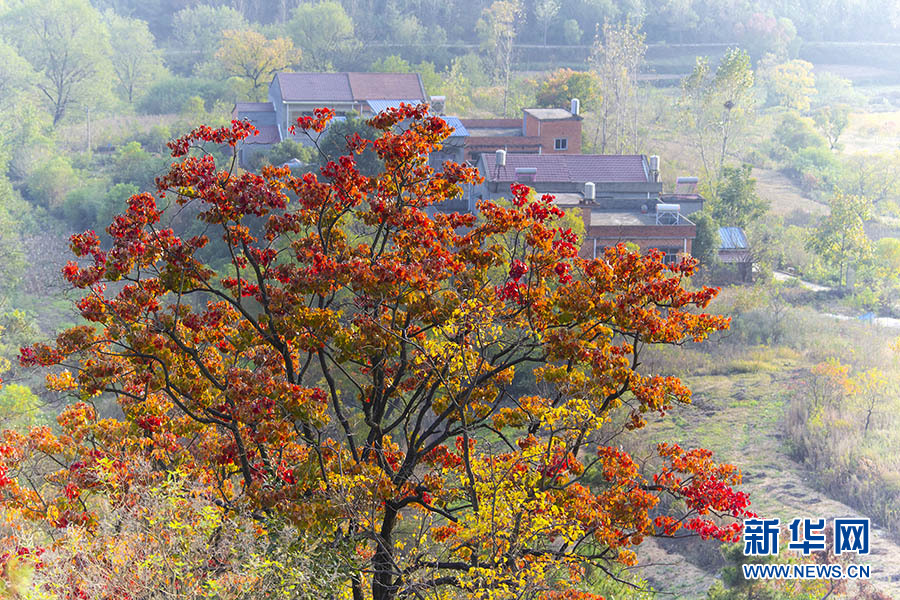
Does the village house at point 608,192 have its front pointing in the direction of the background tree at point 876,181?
no

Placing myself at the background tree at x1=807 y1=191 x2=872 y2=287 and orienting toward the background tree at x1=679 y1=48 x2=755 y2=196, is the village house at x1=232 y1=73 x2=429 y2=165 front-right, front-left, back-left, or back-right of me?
front-left

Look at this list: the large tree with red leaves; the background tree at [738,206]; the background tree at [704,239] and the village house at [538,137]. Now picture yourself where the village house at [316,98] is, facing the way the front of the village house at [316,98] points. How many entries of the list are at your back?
0

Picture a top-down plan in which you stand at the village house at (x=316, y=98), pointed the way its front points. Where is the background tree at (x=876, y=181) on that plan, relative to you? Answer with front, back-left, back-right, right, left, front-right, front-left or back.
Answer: left

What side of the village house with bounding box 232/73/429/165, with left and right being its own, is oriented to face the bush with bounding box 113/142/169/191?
right

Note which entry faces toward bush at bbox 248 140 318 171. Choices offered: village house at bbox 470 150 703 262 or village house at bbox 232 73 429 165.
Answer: village house at bbox 232 73 429 165

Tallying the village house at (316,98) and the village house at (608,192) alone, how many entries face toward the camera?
2

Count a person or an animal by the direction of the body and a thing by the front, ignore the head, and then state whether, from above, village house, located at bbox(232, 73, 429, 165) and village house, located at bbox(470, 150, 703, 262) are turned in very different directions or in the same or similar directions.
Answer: same or similar directions

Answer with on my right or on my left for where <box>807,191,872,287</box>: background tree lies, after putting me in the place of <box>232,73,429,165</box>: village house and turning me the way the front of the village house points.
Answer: on my left

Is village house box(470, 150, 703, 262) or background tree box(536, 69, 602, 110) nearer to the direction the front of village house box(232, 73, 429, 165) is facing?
the village house

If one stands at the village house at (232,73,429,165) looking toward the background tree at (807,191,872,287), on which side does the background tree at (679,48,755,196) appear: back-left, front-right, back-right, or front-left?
front-left

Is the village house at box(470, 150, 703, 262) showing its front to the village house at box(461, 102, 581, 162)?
no

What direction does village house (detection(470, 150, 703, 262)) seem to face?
toward the camera

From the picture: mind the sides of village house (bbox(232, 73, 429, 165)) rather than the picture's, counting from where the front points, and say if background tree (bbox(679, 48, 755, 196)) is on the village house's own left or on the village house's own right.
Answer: on the village house's own left

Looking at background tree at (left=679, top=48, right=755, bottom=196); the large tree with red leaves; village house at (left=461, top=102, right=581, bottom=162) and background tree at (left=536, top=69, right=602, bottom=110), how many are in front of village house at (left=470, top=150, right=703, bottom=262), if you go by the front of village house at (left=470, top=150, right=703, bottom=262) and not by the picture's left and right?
1

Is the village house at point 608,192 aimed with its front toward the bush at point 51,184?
no

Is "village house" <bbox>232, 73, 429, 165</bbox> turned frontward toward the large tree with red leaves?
yes
